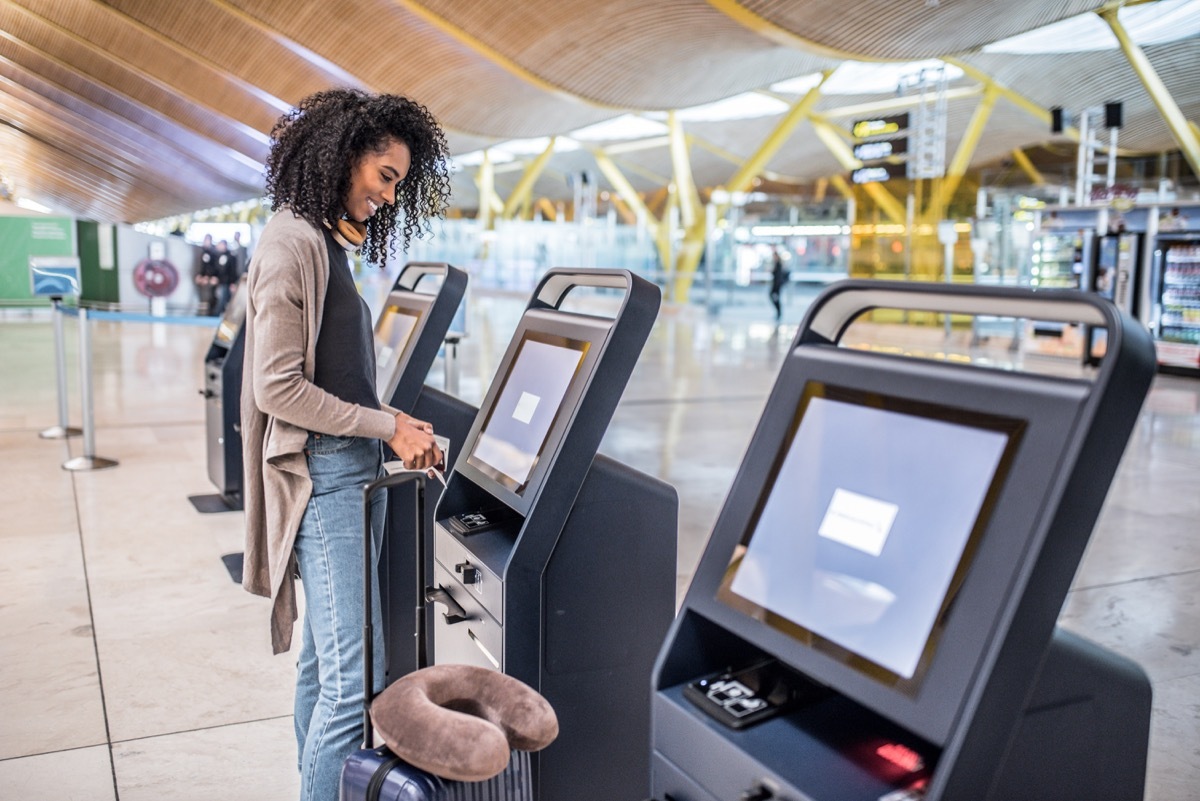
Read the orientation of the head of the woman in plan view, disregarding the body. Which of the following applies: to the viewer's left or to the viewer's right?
to the viewer's right

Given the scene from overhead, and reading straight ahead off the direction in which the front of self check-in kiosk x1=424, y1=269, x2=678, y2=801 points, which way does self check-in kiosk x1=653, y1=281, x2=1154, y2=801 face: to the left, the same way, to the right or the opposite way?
the same way

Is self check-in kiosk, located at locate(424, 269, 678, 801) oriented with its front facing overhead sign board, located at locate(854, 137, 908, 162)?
no

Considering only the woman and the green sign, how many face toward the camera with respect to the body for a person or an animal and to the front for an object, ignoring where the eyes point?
1

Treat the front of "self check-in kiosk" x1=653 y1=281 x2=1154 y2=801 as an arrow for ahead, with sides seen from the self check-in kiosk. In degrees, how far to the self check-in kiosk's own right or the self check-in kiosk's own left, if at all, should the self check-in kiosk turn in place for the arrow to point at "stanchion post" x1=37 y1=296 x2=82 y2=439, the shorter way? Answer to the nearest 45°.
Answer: approximately 90° to the self check-in kiosk's own right

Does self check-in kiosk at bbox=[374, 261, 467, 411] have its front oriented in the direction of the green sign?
no

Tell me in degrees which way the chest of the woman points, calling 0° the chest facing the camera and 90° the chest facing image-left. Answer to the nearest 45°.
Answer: approximately 270°

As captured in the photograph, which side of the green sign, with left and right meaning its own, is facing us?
front

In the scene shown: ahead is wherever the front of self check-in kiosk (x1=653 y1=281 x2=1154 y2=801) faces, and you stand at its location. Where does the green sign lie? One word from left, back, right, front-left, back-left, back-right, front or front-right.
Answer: right

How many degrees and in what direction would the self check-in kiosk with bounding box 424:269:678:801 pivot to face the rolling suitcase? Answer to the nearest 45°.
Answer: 0° — it already faces it

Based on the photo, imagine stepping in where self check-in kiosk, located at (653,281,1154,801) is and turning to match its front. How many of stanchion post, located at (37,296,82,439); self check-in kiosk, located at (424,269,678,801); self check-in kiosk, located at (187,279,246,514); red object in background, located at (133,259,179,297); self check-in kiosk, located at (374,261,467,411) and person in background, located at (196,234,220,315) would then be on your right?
6

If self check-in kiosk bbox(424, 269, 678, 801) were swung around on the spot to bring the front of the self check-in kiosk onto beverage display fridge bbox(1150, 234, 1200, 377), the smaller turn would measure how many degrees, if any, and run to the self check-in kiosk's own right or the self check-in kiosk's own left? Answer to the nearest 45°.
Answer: approximately 180°

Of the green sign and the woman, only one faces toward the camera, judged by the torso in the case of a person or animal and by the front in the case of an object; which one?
the green sign

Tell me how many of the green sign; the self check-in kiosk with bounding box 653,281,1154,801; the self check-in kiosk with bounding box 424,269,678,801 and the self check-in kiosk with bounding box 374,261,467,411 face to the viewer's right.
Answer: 0

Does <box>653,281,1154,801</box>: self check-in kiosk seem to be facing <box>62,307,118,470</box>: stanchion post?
no
